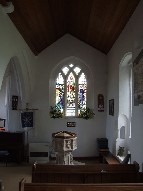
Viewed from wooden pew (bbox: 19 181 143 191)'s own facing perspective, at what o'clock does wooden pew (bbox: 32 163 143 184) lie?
wooden pew (bbox: 32 163 143 184) is roughly at 12 o'clock from wooden pew (bbox: 19 181 143 191).

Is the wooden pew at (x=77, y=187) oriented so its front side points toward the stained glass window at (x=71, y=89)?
yes

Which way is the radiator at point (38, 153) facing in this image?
toward the camera

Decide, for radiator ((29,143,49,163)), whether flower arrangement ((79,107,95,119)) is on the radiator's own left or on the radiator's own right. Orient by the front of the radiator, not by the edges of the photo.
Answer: on the radiator's own left

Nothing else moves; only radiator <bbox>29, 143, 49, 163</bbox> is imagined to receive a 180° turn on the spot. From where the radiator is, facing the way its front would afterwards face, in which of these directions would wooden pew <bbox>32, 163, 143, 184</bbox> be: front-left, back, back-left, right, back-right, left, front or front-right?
back

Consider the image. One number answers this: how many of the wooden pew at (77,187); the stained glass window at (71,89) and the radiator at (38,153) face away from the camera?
1

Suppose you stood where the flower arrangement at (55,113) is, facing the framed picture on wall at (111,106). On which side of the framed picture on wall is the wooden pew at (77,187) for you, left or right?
right

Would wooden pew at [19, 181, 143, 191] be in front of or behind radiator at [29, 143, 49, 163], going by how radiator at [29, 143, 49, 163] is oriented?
in front

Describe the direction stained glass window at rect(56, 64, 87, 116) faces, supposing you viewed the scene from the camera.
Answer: facing the viewer

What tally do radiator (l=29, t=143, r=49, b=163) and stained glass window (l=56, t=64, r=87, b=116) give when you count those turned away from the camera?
0

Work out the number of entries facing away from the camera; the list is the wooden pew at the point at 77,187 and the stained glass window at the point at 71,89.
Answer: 1

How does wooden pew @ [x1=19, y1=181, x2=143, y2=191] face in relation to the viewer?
away from the camera

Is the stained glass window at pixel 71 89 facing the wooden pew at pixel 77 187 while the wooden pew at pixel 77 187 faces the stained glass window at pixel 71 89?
yes

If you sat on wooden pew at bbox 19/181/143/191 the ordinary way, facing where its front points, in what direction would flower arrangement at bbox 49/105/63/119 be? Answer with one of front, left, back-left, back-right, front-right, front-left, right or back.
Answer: front

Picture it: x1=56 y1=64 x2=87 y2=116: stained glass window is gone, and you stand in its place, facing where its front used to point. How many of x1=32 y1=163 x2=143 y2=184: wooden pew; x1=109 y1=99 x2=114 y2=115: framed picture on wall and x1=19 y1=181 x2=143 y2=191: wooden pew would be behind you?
0

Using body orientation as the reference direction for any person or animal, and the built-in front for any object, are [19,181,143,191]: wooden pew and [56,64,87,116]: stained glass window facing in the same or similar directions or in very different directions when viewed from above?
very different directions
